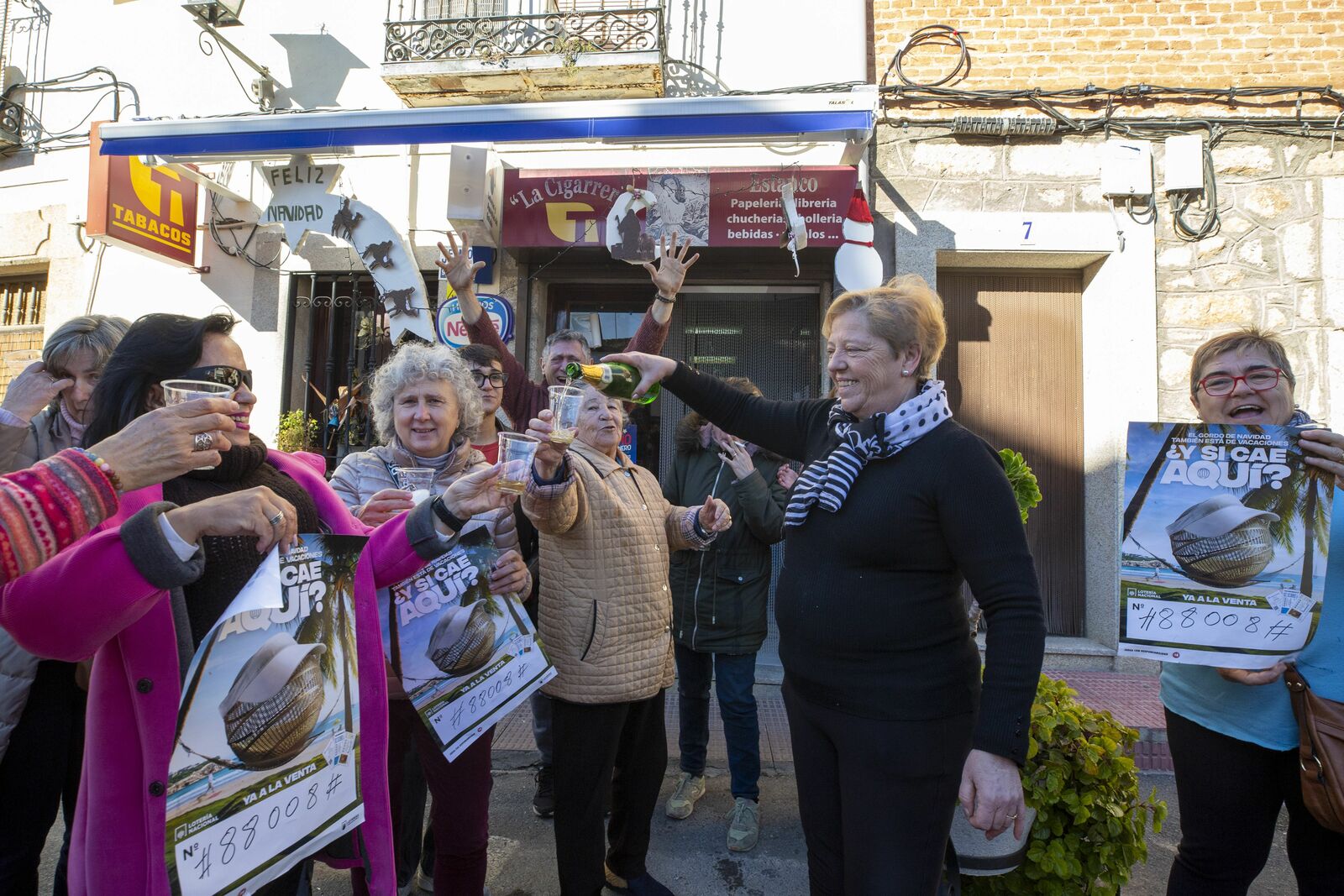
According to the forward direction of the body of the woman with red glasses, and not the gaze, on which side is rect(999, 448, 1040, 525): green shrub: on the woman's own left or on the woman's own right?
on the woman's own right

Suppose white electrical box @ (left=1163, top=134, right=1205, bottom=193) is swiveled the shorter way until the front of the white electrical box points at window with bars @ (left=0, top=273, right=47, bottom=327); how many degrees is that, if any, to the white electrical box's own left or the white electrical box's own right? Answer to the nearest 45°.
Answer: approximately 45° to the white electrical box's own right

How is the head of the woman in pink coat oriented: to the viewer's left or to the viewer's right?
to the viewer's right

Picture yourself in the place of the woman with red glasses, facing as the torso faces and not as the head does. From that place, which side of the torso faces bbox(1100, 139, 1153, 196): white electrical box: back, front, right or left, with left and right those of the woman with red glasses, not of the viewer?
back

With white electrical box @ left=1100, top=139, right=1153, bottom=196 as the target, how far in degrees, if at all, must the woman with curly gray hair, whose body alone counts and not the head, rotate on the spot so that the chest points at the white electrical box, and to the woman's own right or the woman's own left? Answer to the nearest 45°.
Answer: approximately 90° to the woman's own left
